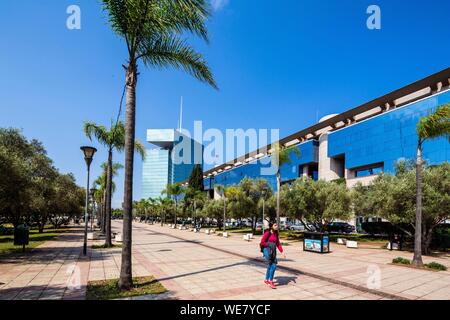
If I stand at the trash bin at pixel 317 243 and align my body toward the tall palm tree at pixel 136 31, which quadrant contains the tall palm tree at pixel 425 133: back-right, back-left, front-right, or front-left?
front-left

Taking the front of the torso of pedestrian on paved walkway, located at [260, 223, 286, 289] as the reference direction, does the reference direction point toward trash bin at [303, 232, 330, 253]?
no

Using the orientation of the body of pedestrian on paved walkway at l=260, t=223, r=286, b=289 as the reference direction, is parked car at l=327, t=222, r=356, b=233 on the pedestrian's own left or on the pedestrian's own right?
on the pedestrian's own left

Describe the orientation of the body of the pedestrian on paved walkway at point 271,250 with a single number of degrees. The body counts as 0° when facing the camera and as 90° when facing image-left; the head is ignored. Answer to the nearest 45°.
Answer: approximately 315°
